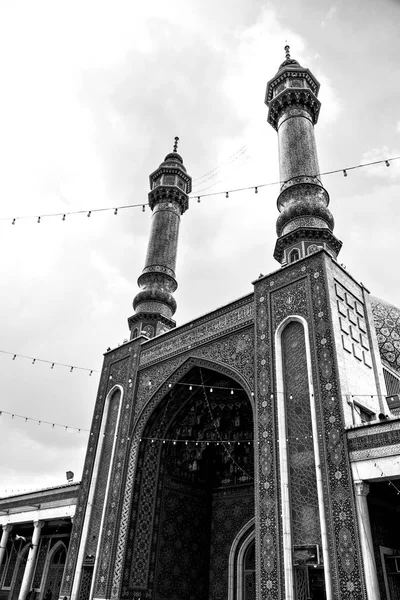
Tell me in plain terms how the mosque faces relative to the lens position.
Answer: facing the viewer and to the left of the viewer
